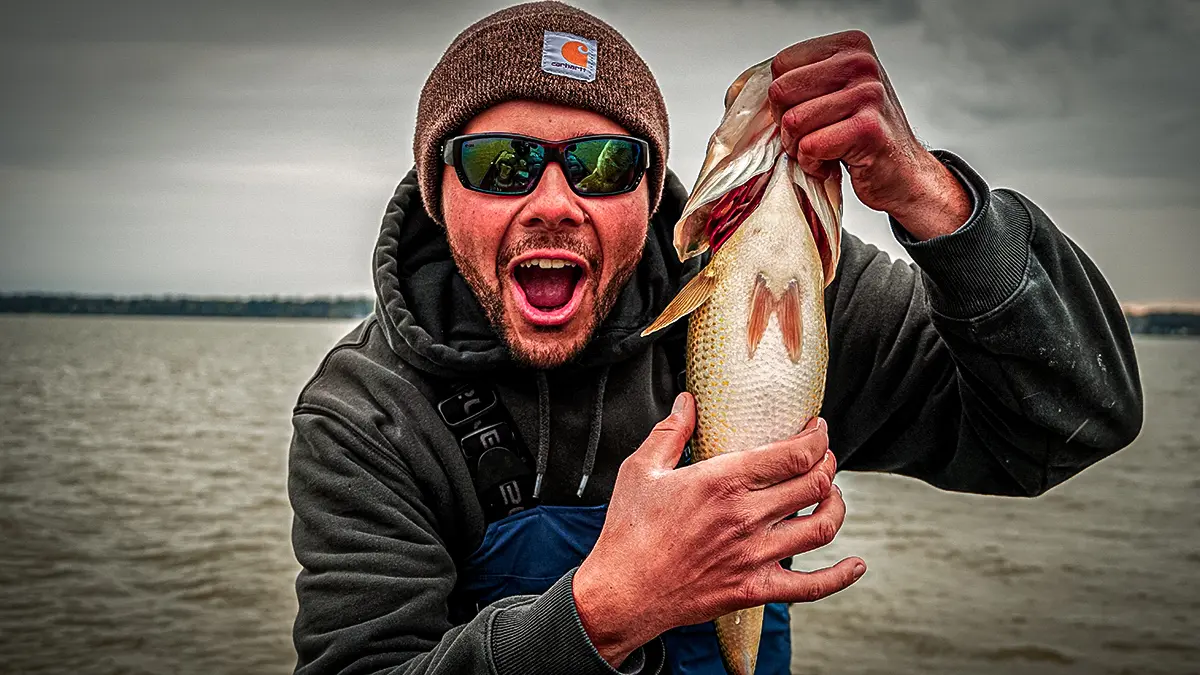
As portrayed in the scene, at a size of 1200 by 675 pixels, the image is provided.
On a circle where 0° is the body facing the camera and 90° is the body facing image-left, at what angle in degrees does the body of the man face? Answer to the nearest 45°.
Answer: approximately 0°
